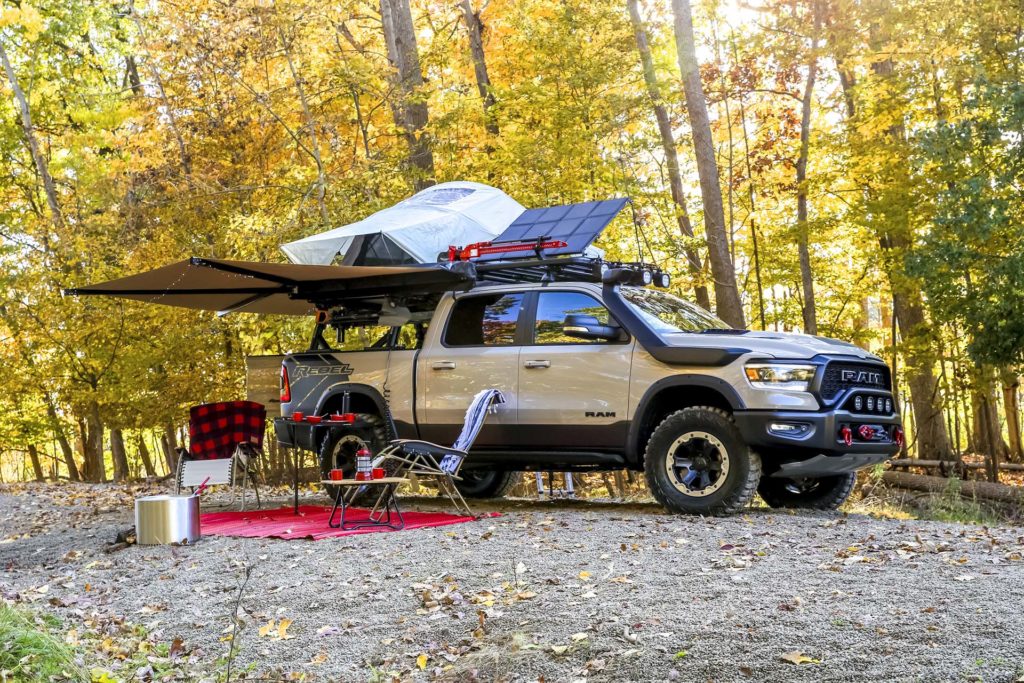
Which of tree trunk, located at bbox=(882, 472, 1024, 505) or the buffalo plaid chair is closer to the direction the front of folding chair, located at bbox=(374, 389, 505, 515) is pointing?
the buffalo plaid chair

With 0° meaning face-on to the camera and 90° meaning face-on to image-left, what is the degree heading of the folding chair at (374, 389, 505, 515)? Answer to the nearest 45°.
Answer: approximately 90°

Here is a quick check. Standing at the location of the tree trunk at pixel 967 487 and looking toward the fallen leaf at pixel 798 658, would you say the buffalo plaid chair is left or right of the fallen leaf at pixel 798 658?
right

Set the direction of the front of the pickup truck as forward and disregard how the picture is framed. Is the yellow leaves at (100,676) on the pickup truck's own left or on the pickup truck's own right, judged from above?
on the pickup truck's own right

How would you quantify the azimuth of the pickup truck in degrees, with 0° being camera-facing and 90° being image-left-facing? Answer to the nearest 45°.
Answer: approximately 315°

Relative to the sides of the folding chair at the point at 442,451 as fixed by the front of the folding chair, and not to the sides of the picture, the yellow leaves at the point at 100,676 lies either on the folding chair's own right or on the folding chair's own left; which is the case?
on the folding chair's own left
